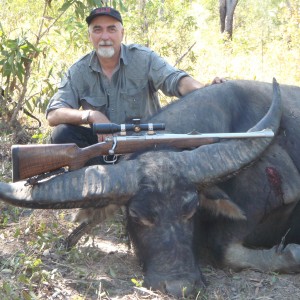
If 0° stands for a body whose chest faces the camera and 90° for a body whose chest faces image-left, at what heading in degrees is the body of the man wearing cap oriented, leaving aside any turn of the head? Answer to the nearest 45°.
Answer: approximately 0°

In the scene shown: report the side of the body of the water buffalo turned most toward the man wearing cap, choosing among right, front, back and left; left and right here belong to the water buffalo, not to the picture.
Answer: right

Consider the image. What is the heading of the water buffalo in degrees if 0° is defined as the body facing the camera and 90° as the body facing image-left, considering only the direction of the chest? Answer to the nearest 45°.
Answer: approximately 45°

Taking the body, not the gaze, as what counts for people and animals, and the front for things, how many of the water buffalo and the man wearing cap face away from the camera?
0

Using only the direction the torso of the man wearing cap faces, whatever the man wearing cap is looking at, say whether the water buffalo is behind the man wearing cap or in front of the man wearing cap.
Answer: in front
